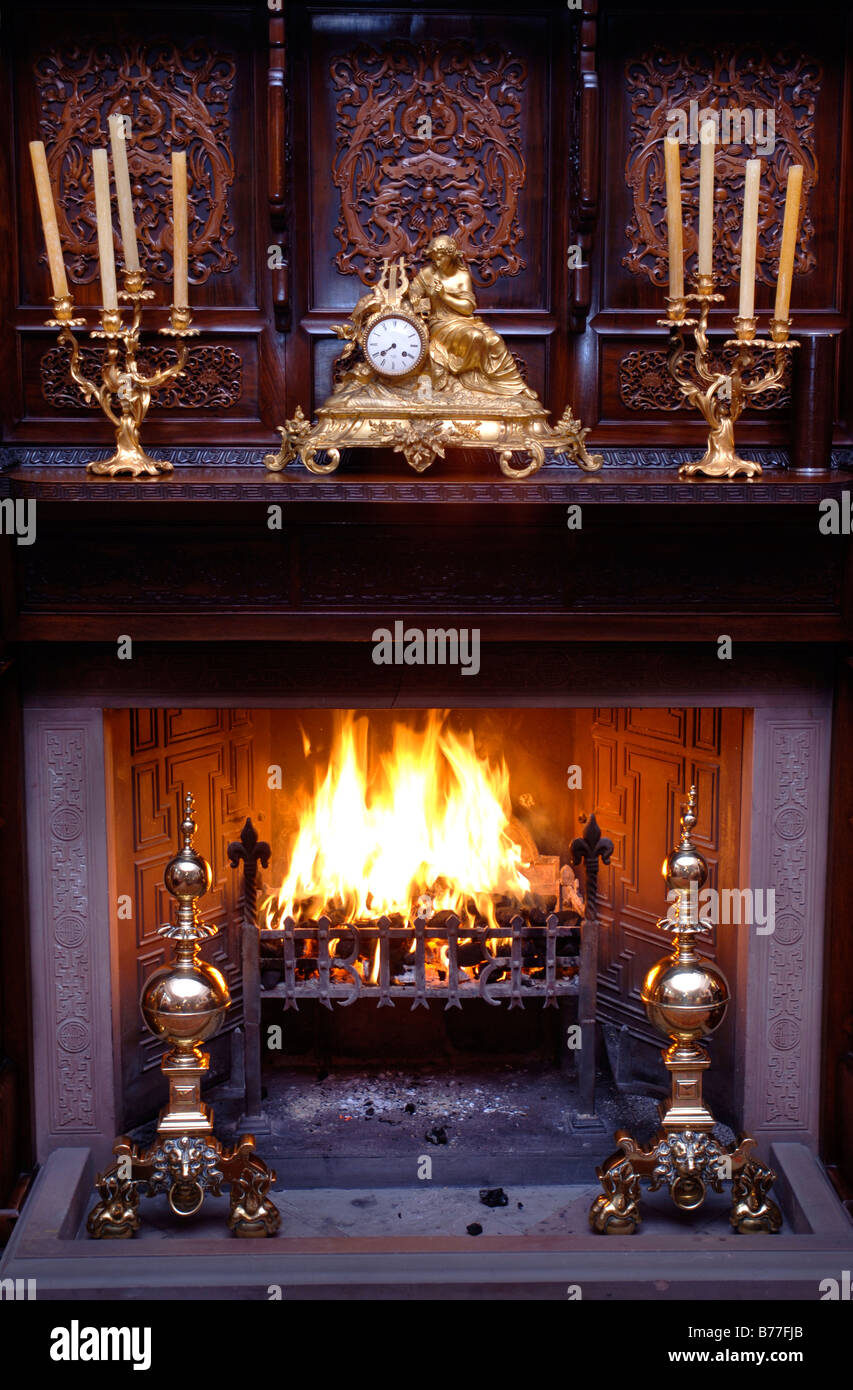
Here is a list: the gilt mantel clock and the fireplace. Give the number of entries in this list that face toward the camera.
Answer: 2

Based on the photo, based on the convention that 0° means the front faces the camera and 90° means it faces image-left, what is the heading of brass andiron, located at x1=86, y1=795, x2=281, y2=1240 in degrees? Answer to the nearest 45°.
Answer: approximately 0°

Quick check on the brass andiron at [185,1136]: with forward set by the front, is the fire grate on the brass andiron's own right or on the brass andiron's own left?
on the brass andiron's own left
